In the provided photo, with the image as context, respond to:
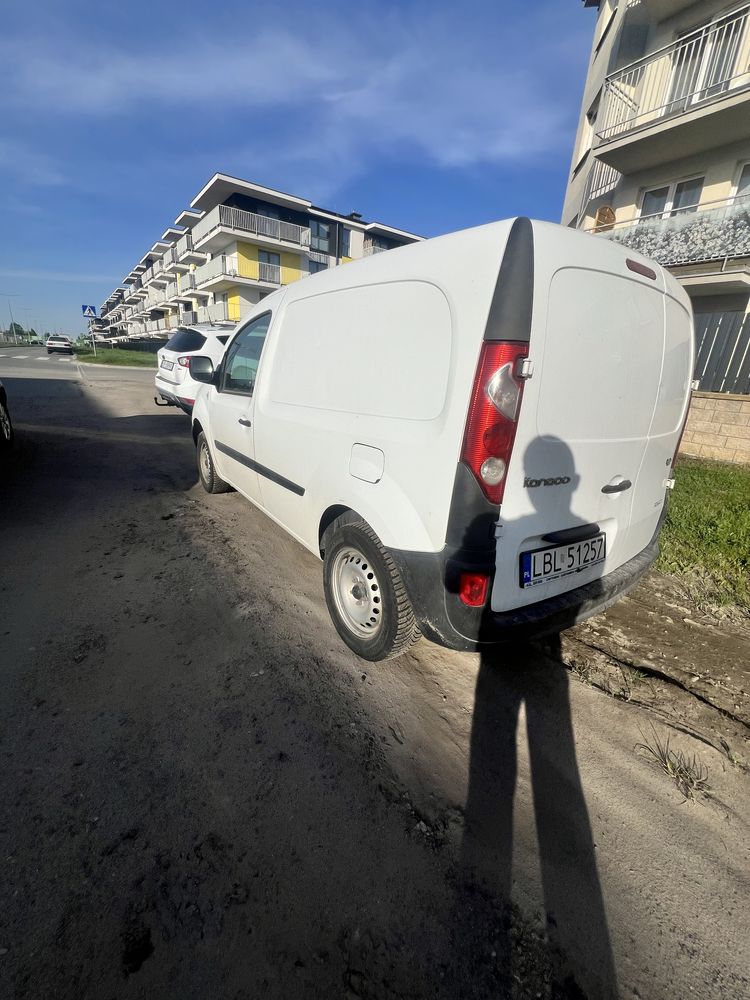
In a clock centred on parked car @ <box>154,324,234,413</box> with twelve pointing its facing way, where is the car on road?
The car on road is roughly at 10 o'clock from the parked car.

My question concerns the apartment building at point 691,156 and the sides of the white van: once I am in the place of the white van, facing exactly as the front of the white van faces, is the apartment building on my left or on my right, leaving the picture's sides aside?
on my right

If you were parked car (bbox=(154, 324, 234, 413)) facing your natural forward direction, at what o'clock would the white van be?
The white van is roughly at 4 o'clock from the parked car.

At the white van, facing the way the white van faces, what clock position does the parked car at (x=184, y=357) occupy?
The parked car is roughly at 12 o'clock from the white van.

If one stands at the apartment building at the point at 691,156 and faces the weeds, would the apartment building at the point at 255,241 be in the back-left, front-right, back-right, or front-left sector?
back-right

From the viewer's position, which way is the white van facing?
facing away from the viewer and to the left of the viewer

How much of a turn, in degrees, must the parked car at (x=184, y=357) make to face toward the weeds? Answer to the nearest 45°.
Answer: approximately 135° to its right

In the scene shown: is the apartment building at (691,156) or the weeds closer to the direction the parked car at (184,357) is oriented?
the apartment building

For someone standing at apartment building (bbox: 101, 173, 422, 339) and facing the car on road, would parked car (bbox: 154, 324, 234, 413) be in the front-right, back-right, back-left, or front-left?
back-left

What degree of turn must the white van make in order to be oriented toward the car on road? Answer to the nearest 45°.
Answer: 0° — it already faces it
